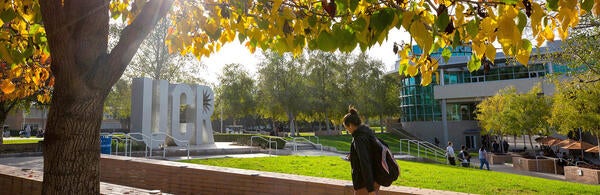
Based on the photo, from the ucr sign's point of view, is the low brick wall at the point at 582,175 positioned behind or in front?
in front

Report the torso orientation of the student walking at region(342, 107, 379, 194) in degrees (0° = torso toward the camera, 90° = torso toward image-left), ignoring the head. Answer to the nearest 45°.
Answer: approximately 90°

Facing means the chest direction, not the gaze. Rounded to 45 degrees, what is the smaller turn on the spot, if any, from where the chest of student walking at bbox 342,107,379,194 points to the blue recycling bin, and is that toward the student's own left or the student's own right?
approximately 45° to the student's own right

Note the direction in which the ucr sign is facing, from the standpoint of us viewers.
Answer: facing the viewer and to the right of the viewer

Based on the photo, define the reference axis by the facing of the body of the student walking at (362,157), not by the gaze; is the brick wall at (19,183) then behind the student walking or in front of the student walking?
in front

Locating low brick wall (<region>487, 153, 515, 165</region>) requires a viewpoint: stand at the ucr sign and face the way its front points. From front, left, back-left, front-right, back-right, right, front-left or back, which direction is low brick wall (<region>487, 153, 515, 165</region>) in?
front-left

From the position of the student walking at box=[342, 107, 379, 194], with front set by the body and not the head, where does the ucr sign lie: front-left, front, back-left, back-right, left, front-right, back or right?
front-right

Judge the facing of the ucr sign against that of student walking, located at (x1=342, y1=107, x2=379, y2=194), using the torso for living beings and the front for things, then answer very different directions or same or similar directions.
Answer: very different directions

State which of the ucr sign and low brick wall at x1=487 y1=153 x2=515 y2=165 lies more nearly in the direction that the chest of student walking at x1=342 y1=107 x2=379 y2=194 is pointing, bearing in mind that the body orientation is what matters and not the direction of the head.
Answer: the ucr sign

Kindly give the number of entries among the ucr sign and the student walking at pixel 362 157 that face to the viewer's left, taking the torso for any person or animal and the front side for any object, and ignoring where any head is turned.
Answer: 1

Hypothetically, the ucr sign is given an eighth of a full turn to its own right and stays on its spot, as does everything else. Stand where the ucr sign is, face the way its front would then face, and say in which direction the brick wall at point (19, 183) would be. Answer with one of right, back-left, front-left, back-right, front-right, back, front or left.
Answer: front
